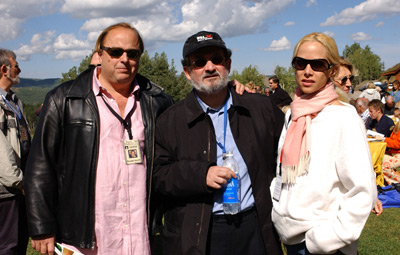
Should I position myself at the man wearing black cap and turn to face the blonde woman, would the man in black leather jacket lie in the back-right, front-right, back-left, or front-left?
back-right

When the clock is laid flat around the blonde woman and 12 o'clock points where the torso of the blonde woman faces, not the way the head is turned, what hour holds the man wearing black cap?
The man wearing black cap is roughly at 2 o'clock from the blonde woman.

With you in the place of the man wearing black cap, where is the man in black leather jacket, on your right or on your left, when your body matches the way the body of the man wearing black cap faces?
on your right

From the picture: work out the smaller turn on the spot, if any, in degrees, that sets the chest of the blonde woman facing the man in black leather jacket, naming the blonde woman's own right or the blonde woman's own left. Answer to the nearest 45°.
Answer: approximately 45° to the blonde woman's own right

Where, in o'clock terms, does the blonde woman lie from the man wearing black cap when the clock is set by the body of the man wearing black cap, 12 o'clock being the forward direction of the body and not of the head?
The blonde woman is roughly at 10 o'clock from the man wearing black cap.
